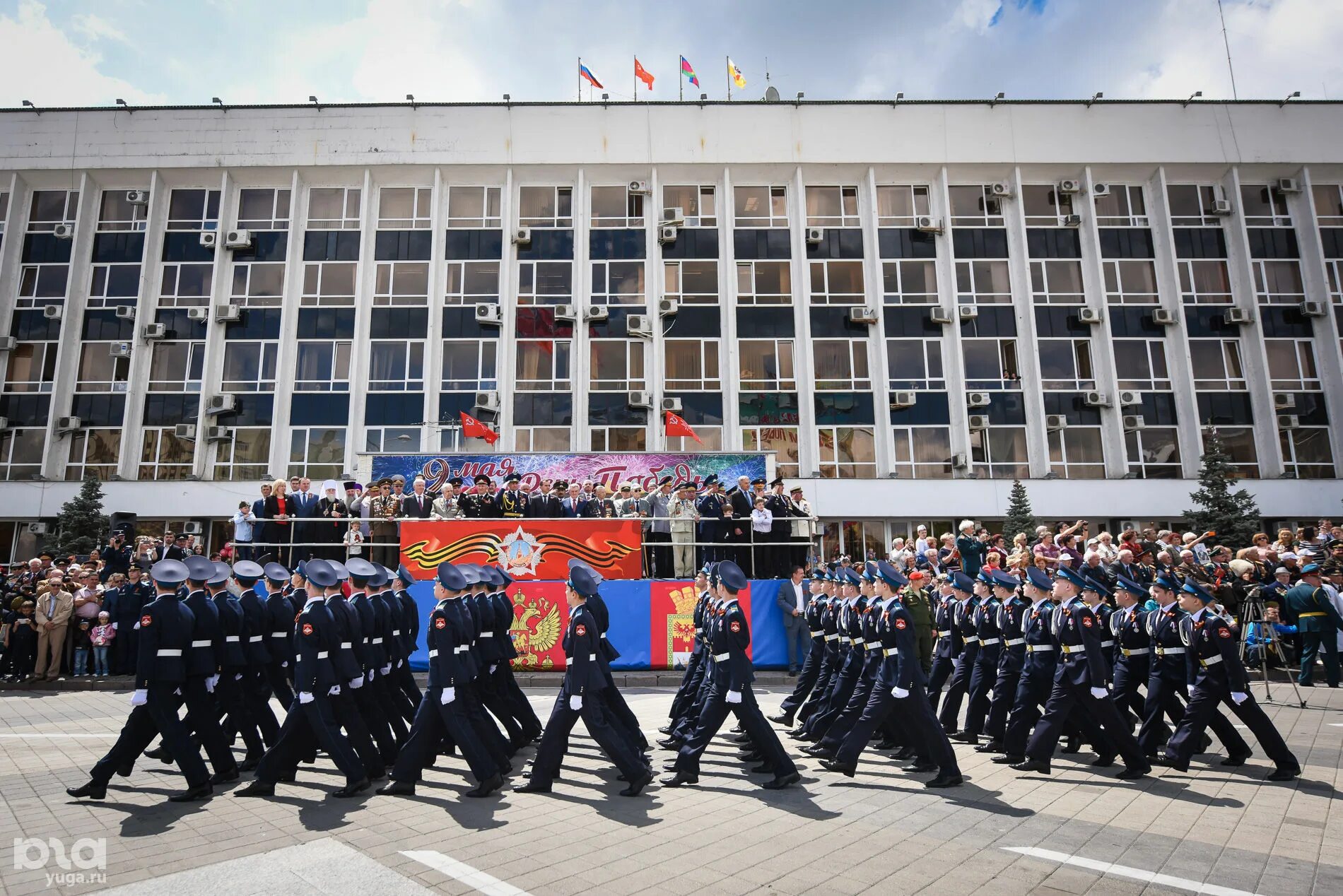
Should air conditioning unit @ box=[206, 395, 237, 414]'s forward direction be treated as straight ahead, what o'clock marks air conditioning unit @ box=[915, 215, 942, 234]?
air conditioning unit @ box=[915, 215, 942, 234] is roughly at 10 o'clock from air conditioning unit @ box=[206, 395, 237, 414].

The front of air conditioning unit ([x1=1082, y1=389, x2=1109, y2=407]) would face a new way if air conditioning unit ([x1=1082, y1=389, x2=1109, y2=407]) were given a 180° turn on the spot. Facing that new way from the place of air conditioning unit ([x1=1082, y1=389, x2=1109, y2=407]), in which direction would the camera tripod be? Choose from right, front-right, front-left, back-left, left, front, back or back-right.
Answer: back

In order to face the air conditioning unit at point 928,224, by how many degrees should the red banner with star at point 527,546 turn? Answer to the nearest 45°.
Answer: approximately 135° to its left

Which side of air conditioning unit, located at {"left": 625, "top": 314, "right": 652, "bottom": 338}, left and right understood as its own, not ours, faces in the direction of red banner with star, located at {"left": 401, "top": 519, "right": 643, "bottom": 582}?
front

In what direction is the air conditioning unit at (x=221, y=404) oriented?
toward the camera

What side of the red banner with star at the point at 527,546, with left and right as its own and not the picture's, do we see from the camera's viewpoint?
front

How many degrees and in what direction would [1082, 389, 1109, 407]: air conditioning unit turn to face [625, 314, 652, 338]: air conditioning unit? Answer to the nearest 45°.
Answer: approximately 45° to its right

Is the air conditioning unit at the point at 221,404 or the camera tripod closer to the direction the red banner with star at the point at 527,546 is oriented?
the camera tripod

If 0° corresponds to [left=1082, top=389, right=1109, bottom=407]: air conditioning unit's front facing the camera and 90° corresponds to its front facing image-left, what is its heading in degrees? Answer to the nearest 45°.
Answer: approximately 0°
